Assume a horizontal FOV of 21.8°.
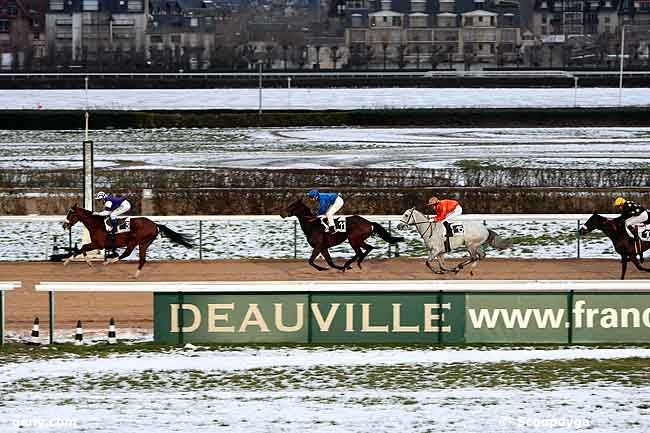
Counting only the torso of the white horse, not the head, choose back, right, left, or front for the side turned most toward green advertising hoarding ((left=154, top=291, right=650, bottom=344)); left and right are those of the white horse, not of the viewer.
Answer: left

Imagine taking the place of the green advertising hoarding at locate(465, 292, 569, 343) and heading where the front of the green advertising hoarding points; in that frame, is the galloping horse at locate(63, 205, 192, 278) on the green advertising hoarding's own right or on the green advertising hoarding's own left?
on the green advertising hoarding's own right

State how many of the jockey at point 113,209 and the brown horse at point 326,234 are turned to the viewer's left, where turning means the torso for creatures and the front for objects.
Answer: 2

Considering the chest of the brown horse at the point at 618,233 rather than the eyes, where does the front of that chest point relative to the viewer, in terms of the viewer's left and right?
facing to the left of the viewer

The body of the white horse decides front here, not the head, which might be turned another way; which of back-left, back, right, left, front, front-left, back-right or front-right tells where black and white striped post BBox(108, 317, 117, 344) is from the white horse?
front-left

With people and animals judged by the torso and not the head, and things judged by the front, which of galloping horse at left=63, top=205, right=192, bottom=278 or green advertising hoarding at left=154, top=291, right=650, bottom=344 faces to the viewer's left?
the galloping horse

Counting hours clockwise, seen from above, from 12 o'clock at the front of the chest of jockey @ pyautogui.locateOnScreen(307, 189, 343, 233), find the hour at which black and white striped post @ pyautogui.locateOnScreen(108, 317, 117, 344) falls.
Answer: The black and white striped post is roughly at 10 o'clock from the jockey.

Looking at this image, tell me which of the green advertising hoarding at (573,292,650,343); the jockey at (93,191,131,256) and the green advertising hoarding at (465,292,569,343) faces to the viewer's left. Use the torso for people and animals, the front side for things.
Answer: the jockey

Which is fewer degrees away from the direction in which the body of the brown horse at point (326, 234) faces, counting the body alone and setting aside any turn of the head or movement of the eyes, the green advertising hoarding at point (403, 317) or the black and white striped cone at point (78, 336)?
the black and white striped cone

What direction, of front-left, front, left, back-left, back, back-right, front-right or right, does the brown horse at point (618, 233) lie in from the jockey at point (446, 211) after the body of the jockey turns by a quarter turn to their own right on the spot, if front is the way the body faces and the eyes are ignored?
right

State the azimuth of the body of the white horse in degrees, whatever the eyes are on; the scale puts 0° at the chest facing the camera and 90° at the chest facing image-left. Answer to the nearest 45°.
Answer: approximately 90°

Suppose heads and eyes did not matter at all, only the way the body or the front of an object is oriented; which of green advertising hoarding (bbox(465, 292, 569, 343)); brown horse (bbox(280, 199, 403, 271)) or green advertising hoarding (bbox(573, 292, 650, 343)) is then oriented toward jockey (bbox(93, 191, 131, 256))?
the brown horse

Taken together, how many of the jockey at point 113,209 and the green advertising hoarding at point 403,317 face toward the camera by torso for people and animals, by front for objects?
1

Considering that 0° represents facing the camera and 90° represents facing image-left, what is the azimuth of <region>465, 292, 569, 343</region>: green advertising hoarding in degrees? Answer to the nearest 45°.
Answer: approximately 0°

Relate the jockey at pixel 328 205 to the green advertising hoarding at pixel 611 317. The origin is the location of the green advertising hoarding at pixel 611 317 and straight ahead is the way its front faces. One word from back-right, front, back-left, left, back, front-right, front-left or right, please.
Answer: back-right

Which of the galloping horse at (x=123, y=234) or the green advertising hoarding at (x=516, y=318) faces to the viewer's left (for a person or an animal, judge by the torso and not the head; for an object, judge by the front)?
the galloping horse

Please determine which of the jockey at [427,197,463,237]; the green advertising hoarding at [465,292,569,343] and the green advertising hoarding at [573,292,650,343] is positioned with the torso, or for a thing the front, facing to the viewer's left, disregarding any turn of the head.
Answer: the jockey
